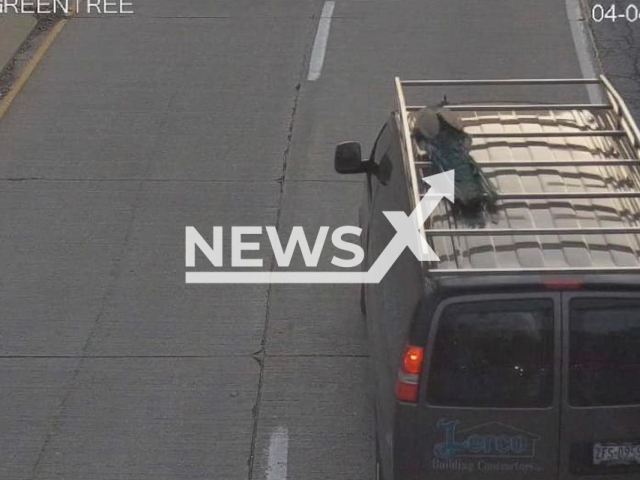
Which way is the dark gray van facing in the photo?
away from the camera
